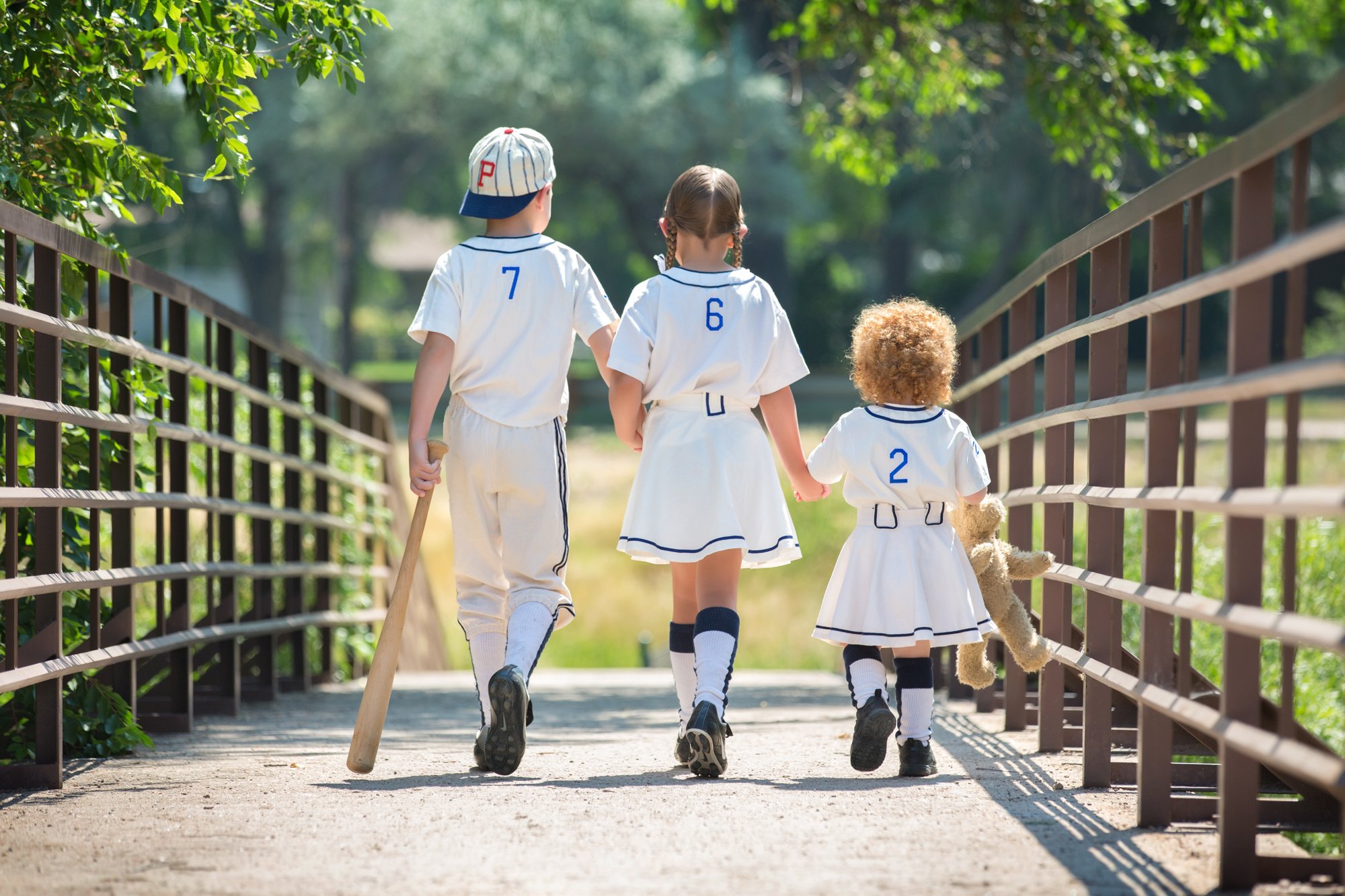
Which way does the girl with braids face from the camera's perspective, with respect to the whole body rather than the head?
away from the camera

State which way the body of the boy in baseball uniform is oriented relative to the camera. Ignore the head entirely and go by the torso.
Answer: away from the camera

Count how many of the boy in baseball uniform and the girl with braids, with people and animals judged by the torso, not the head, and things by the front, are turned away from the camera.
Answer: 2

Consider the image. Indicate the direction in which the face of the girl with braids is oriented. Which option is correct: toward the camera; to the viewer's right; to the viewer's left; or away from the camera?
away from the camera
